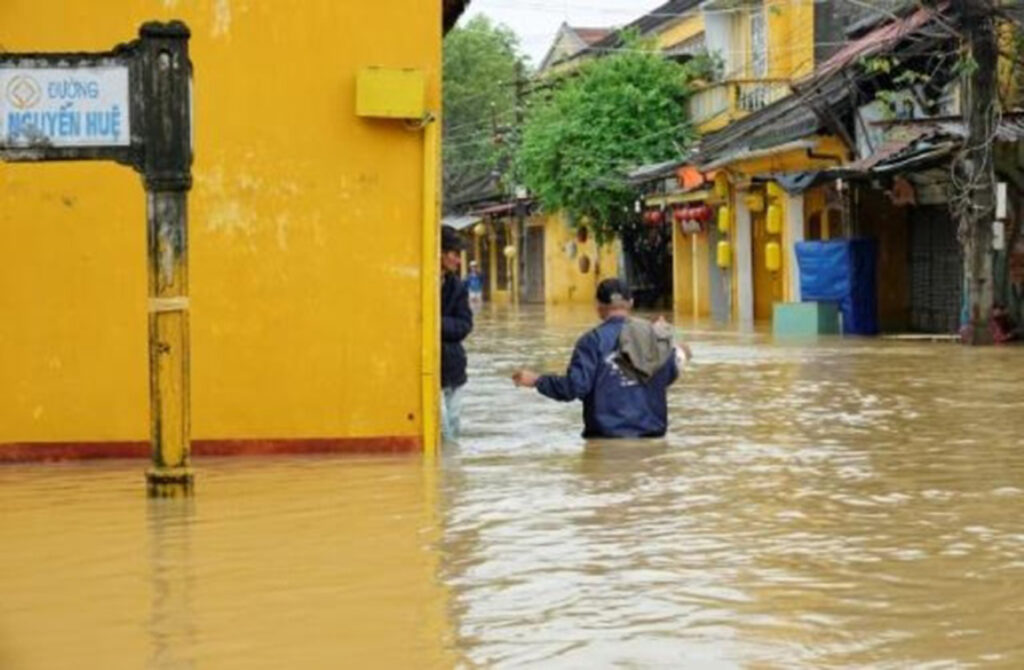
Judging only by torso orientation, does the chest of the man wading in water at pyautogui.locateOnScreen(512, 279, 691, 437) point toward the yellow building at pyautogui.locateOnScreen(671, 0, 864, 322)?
yes

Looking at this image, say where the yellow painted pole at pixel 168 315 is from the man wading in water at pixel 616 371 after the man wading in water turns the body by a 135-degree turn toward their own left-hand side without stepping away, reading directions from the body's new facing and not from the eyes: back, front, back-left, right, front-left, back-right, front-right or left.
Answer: front

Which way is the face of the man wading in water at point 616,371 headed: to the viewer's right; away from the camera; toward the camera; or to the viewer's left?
away from the camera

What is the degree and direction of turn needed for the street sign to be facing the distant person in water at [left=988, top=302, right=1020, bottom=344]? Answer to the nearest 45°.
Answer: approximately 135° to its left

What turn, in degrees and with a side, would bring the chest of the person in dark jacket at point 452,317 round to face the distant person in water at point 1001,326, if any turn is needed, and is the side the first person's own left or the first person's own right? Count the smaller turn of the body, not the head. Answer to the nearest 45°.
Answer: approximately 90° to the first person's own left

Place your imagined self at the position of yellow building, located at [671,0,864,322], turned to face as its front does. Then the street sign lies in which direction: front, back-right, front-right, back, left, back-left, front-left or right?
front-left

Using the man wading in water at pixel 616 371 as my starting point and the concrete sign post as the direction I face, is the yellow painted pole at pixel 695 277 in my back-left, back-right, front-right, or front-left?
back-right

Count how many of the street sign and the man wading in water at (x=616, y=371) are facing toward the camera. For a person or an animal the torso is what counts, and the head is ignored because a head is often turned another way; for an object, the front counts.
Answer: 1

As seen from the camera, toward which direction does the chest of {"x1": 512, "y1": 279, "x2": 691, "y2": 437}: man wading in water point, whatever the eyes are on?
away from the camera

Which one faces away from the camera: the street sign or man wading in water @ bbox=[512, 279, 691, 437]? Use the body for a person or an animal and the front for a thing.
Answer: the man wading in water

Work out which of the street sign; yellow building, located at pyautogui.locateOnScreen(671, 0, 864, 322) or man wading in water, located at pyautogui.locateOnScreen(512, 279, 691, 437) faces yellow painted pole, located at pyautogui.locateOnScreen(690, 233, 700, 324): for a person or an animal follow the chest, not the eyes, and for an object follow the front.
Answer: the man wading in water

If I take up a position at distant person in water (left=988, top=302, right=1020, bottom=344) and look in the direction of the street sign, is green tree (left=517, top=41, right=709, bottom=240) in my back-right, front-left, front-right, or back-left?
back-right
